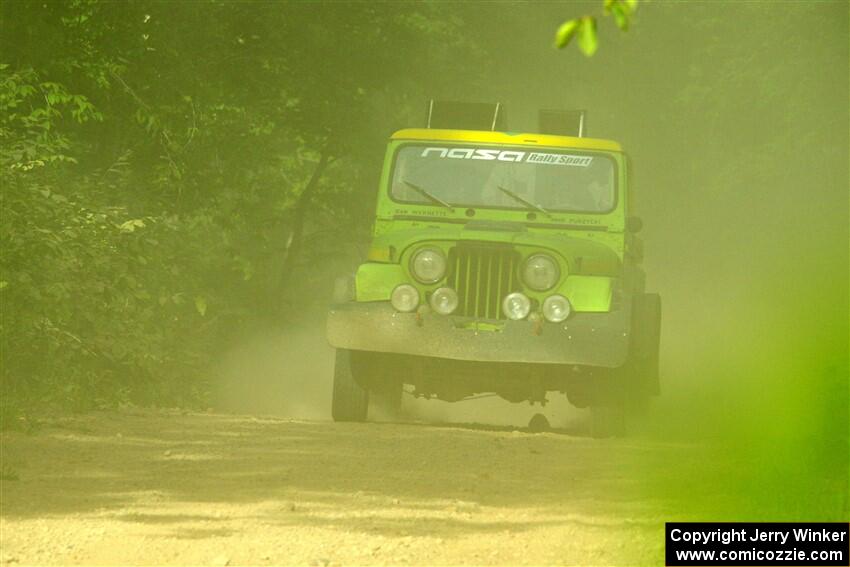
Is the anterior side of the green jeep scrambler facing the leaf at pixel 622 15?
yes

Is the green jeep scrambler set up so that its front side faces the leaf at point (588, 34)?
yes

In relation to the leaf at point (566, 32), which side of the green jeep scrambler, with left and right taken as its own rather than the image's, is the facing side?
front

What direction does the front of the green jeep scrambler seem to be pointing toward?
toward the camera

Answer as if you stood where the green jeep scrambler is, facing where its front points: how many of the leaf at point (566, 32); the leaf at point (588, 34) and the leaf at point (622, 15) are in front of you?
3
